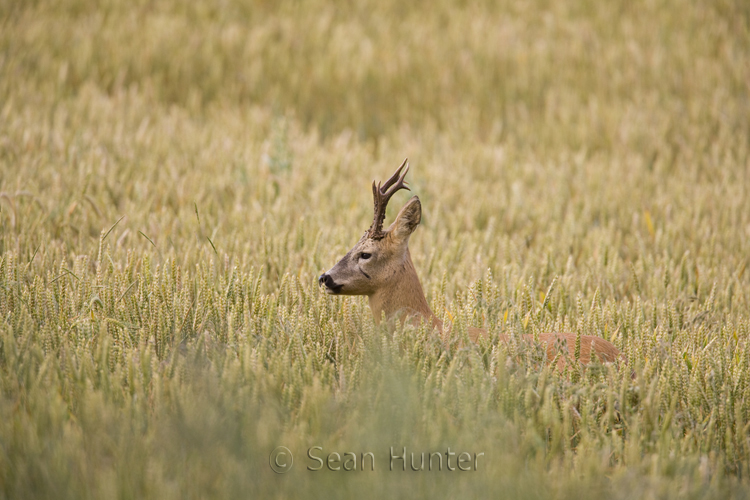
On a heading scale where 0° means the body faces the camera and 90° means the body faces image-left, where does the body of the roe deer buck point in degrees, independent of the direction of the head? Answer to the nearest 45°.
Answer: approximately 90°
